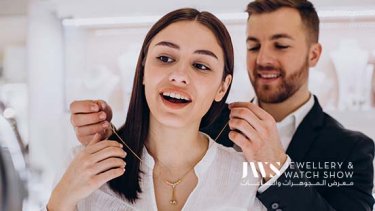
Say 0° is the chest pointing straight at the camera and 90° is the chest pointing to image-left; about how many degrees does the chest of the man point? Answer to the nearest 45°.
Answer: approximately 45°

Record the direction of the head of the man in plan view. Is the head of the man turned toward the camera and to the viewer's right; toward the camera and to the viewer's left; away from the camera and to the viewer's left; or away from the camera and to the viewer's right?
toward the camera and to the viewer's left

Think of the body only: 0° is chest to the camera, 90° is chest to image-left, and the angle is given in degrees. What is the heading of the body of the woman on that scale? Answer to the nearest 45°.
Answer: approximately 0°

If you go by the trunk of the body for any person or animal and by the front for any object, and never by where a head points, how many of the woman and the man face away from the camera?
0

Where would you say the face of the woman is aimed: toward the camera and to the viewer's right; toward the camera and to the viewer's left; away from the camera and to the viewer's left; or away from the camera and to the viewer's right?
toward the camera and to the viewer's left
